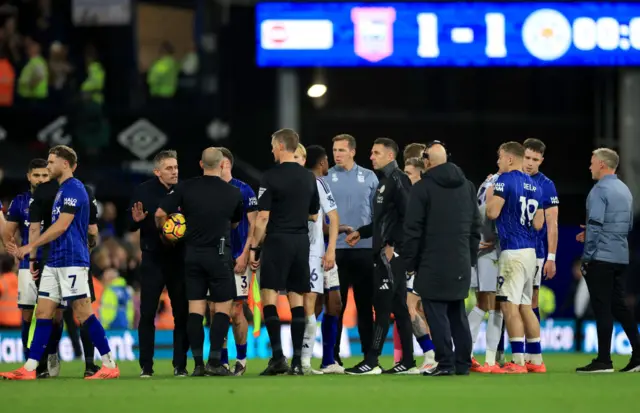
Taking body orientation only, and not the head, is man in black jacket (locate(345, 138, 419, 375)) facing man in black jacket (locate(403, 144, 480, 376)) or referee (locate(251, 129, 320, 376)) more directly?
the referee

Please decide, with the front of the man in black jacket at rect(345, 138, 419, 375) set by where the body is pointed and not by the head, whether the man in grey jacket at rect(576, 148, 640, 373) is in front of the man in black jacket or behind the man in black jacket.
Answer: behind

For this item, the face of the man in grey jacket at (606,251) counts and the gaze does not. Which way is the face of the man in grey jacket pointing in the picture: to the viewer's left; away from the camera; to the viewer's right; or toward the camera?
to the viewer's left

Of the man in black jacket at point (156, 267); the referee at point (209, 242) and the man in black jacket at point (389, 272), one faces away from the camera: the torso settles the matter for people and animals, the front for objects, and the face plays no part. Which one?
the referee

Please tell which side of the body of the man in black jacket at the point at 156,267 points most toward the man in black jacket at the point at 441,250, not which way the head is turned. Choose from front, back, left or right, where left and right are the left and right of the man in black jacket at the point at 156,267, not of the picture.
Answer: left

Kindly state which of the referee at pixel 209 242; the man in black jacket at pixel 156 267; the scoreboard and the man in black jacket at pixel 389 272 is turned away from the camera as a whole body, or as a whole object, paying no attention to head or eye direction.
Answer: the referee

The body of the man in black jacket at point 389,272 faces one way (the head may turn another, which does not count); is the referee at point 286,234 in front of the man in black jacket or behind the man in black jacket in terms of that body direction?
in front

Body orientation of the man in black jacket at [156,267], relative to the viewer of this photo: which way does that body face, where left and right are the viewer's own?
facing the viewer and to the right of the viewer

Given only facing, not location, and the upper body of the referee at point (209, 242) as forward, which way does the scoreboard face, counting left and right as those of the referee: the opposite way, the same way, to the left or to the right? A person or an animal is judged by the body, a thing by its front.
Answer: the opposite way

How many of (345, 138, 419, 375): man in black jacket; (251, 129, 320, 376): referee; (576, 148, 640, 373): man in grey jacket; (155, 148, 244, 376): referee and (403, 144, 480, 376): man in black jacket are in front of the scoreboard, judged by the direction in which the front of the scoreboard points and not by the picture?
5

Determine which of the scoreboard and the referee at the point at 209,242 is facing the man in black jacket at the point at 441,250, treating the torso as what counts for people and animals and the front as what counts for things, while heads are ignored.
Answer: the scoreboard

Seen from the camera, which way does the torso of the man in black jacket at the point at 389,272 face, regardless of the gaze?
to the viewer's left

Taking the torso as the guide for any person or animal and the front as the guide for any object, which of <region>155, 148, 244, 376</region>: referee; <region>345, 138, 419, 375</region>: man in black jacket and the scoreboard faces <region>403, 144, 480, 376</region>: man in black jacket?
the scoreboard

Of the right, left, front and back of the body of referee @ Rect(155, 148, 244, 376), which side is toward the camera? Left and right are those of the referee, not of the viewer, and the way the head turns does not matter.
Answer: back

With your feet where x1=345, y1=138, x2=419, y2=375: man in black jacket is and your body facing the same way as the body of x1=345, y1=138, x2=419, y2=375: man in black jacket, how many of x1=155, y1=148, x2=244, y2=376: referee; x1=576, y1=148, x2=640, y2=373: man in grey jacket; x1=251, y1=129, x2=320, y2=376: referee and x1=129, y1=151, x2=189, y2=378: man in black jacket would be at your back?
1
